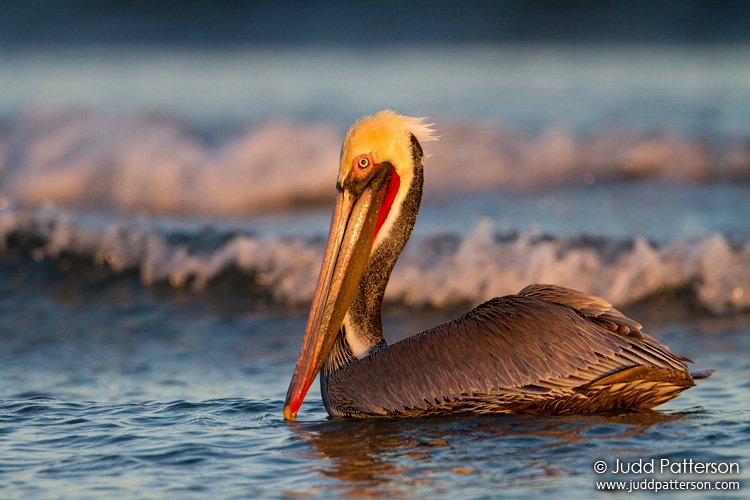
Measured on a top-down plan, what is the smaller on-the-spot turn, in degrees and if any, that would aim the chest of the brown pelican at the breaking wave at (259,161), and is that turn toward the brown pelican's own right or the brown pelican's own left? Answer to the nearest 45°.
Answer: approximately 90° to the brown pelican's own right

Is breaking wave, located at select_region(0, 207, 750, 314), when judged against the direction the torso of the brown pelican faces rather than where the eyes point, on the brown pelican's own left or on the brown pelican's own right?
on the brown pelican's own right

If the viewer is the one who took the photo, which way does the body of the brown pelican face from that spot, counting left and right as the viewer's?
facing to the left of the viewer
